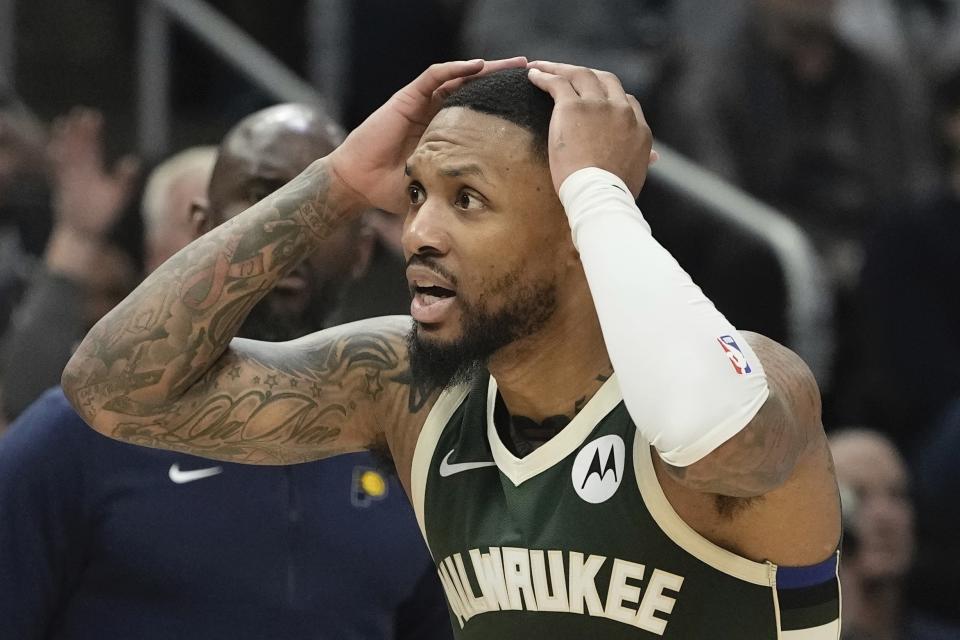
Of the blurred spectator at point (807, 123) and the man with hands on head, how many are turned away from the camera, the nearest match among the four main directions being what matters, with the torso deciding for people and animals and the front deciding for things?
0

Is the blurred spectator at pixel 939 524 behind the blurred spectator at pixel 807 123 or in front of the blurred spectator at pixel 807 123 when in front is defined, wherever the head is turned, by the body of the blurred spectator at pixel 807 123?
in front

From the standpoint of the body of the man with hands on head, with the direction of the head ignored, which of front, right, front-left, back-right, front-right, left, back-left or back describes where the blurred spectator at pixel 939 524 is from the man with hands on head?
back

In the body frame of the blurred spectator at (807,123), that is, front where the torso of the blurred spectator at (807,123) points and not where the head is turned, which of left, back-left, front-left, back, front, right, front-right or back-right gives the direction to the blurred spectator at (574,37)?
right

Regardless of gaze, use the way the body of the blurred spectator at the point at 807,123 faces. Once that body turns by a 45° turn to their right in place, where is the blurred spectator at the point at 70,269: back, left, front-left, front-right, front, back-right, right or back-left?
front

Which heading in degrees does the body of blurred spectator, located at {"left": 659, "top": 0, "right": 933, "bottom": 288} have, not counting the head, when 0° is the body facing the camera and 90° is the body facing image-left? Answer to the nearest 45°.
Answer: approximately 0°

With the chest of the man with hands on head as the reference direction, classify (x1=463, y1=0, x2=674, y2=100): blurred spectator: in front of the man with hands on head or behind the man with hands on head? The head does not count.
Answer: behind

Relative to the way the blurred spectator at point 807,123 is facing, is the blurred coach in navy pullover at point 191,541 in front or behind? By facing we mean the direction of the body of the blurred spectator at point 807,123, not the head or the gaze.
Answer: in front

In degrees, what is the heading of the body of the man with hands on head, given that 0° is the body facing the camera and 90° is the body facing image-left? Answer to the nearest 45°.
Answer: approximately 45°

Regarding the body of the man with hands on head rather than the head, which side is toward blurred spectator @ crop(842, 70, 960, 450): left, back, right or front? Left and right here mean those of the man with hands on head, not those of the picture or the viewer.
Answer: back

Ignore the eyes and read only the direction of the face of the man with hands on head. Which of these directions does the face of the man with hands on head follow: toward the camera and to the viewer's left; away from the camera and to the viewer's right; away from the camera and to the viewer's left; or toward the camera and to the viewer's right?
toward the camera and to the viewer's left
